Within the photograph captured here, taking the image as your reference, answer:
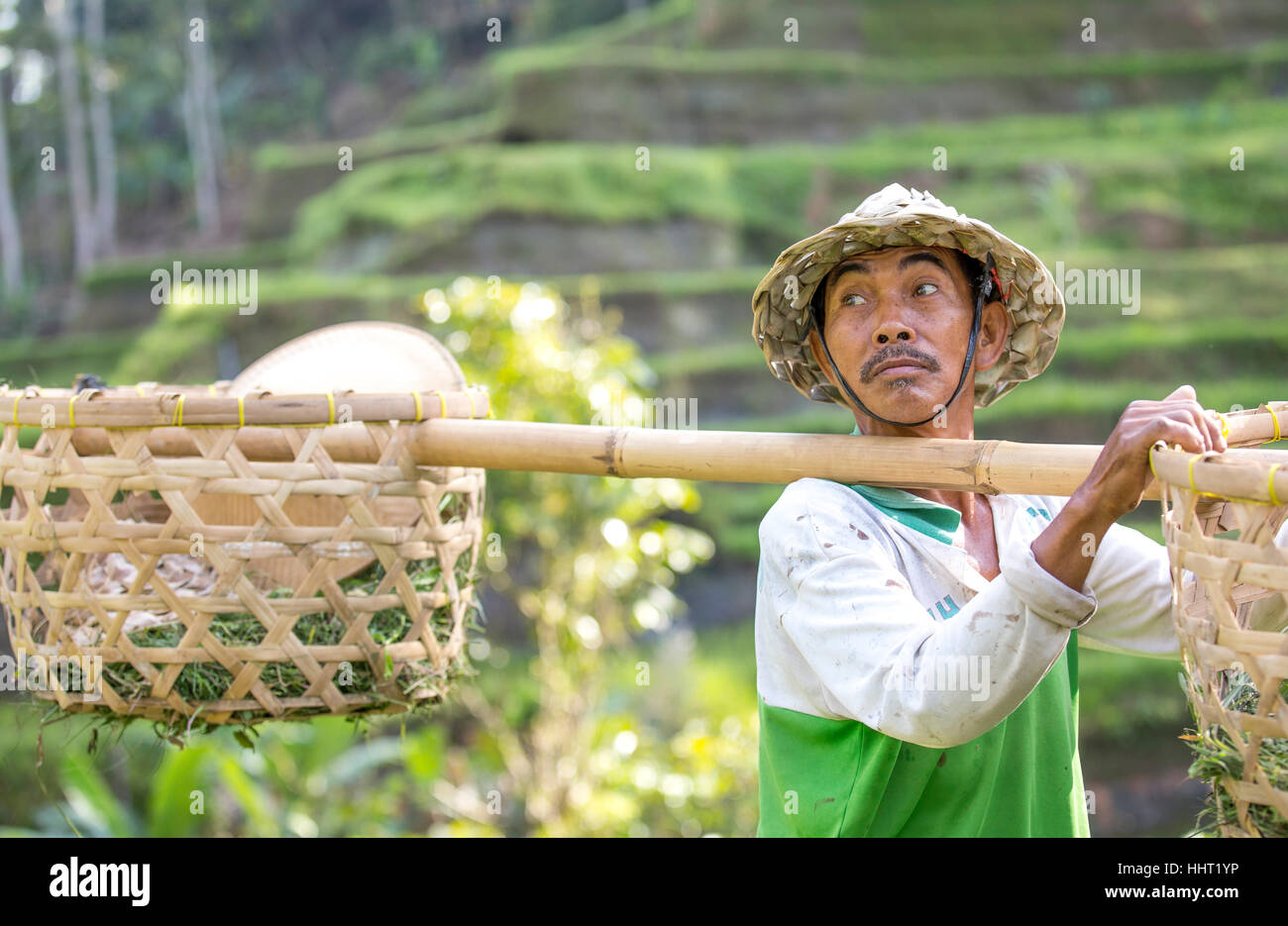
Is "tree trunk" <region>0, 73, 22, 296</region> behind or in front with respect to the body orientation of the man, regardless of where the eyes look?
behind

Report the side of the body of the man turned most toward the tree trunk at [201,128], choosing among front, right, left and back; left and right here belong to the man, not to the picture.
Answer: back

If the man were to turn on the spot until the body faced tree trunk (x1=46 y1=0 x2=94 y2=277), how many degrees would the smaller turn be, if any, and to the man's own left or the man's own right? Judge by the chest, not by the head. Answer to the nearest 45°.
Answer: approximately 180°

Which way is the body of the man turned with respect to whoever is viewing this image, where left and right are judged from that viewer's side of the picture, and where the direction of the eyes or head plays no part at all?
facing the viewer and to the right of the viewer

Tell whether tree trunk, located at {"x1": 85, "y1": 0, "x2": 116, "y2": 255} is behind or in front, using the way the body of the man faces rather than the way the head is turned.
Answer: behind
